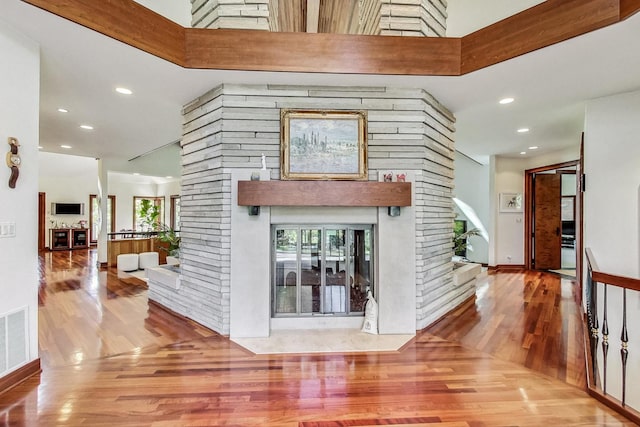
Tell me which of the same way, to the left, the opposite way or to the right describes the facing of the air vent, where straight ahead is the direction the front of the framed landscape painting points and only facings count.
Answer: to the left

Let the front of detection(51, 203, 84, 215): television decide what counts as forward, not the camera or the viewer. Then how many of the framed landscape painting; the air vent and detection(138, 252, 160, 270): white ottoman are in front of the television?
3

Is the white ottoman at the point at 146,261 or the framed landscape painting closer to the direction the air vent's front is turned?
the framed landscape painting

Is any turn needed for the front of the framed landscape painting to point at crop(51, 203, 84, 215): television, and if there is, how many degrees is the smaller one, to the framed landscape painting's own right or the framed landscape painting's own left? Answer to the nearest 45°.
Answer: approximately 135° to the framed landscape painting's own right

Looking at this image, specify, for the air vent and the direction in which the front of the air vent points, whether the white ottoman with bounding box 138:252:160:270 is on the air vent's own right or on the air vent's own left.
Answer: on the air vent's own left

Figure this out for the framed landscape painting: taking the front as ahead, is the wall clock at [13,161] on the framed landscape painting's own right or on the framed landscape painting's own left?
on the framed landscape painting's own right

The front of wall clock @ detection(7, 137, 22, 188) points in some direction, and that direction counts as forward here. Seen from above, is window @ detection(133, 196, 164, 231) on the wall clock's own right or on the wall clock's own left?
on the wall clock's own left

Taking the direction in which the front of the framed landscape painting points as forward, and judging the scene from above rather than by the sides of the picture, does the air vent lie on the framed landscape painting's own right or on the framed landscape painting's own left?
on the framed landscape painting's own right

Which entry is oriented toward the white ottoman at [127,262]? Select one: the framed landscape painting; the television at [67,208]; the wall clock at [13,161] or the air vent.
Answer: the television

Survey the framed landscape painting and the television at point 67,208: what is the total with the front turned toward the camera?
2

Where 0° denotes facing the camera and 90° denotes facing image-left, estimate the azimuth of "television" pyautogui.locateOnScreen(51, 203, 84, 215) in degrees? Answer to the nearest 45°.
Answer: approximately 0°

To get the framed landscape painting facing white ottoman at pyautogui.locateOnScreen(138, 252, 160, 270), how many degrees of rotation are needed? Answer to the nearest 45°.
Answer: approximately 135° to its right
